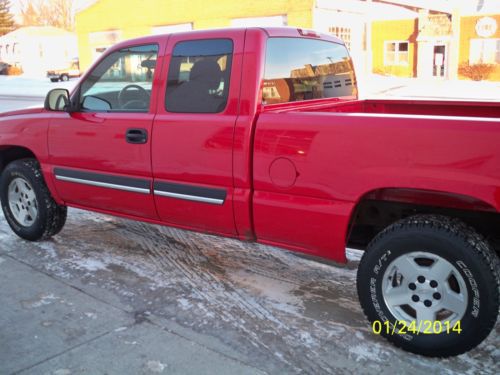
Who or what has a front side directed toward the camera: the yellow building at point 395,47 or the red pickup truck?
the yellow building

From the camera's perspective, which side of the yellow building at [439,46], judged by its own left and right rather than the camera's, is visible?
front

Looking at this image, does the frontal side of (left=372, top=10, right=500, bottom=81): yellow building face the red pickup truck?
yes

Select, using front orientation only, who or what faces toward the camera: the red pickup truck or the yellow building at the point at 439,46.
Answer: the yellow building

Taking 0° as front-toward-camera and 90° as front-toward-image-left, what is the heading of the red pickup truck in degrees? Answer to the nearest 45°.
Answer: approximately 135°

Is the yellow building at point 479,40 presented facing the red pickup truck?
yes

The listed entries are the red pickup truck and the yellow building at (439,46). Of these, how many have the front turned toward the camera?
1

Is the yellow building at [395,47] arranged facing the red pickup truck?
yes

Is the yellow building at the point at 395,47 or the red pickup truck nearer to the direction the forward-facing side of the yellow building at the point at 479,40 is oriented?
the red pickup truck

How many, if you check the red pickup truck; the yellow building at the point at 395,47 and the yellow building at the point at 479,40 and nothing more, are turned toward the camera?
2
